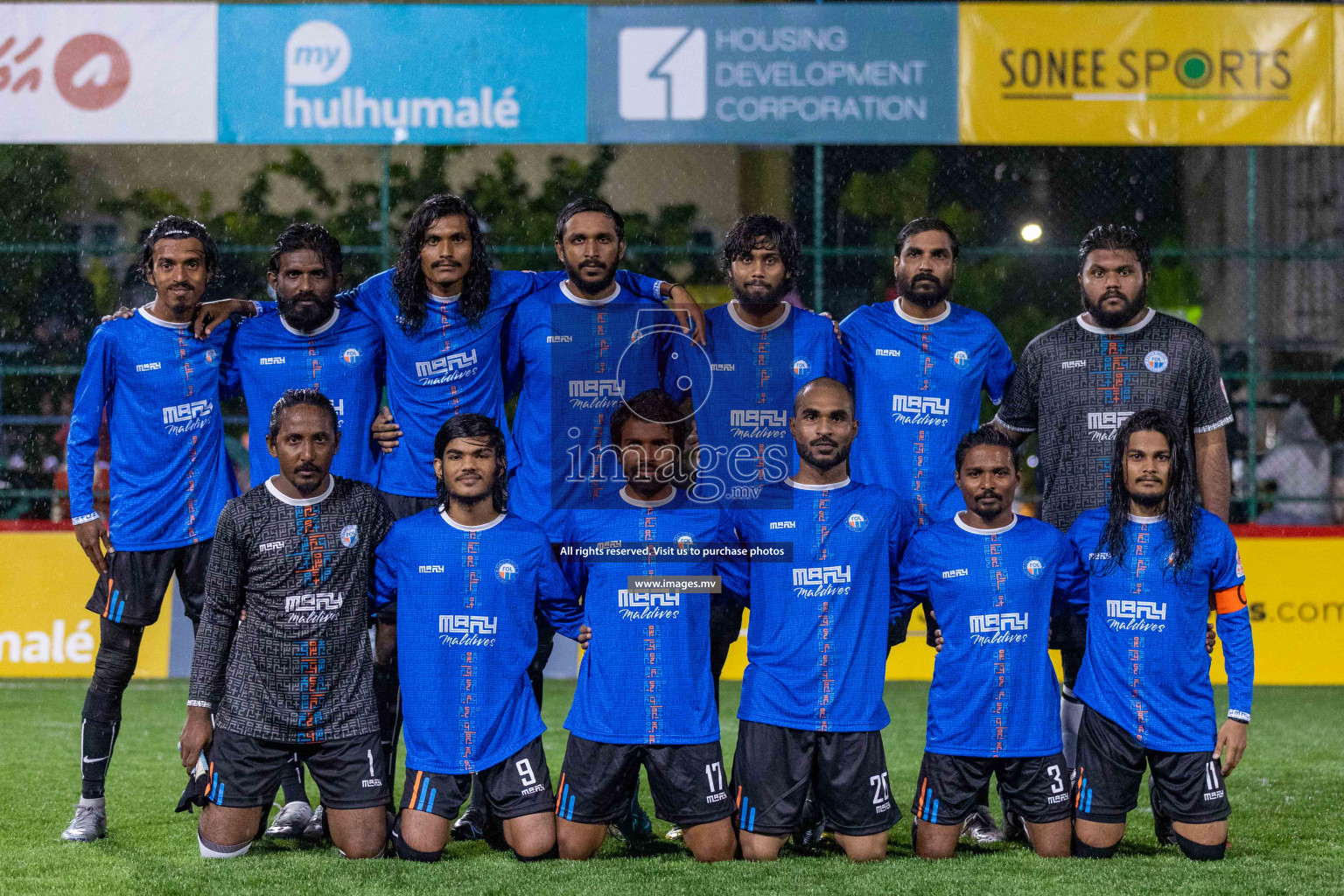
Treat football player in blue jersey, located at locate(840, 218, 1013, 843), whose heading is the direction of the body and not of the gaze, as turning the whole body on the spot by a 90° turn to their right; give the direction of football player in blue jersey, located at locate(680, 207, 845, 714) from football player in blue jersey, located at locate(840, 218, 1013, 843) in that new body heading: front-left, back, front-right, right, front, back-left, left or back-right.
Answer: front

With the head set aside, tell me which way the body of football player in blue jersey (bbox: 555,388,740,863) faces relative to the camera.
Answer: toward the camera

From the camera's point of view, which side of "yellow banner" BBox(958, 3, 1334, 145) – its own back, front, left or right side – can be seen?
front

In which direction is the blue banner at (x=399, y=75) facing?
toward the camera

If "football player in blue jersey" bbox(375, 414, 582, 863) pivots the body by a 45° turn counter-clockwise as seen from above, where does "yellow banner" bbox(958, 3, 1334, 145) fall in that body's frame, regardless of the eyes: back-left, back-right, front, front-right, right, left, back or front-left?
left

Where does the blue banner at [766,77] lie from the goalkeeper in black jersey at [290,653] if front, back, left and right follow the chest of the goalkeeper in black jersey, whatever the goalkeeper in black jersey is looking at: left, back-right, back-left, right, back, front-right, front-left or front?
back-left

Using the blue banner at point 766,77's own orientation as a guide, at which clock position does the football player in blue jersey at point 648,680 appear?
The football player in blue jersey is roughly at 12 o'clock from the blue banner.

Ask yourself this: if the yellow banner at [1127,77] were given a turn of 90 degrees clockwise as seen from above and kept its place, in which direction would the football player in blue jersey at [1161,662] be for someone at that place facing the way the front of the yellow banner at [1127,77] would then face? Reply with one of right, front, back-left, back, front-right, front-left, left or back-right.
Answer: left

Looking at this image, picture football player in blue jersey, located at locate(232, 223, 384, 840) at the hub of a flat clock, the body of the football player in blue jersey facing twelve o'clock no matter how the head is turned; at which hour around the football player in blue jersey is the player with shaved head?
The player with shaved head is roughly at 10 o'clock from the football player in blue jersey.
